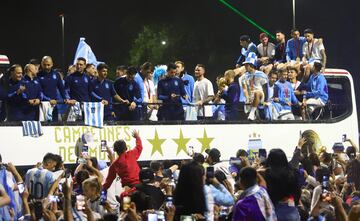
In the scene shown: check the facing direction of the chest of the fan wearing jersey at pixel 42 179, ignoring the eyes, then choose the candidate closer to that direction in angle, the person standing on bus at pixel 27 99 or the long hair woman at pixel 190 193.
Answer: the person standing on bus

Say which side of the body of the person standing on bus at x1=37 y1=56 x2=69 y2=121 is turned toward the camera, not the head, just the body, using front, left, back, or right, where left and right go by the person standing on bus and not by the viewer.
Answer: front

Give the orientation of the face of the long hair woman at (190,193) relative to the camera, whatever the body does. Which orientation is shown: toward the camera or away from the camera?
away from the camera

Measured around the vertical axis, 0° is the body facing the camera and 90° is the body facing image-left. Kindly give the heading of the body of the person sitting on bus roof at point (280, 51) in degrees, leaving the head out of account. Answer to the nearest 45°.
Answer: approximately 45°

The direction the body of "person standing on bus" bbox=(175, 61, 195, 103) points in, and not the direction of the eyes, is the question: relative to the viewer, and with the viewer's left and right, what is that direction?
facing the viewer and to the left of the viewer

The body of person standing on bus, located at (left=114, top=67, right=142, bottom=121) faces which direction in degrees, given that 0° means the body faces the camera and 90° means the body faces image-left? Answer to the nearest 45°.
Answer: approximately 0°
